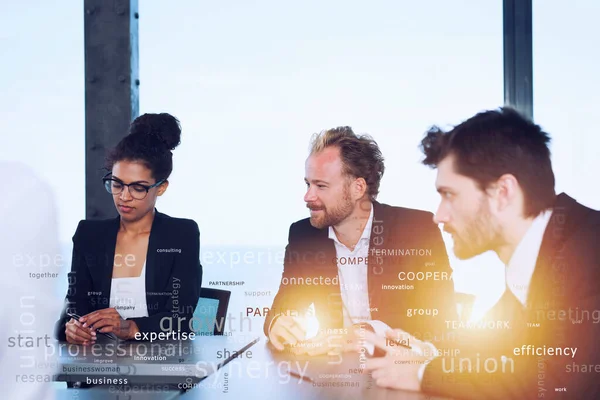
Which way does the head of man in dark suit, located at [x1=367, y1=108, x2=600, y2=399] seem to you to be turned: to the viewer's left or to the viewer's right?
to the viewer's left

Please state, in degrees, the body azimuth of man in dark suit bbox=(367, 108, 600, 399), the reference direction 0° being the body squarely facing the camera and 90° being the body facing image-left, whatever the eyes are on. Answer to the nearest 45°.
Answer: approximately 90°

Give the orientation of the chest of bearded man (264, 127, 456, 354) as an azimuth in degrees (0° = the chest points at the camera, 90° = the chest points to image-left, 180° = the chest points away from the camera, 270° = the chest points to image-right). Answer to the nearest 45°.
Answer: approximately 45°

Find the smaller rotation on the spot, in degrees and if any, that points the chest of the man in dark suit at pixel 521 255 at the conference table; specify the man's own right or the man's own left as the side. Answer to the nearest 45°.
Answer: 0° — they already face it
